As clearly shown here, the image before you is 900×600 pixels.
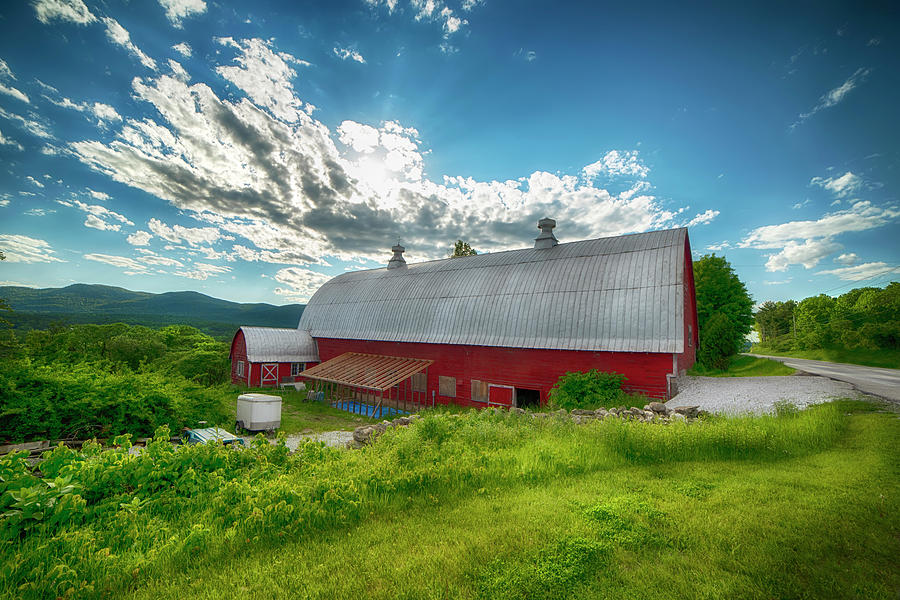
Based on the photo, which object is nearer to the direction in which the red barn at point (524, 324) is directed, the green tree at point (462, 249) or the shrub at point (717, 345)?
the shrub

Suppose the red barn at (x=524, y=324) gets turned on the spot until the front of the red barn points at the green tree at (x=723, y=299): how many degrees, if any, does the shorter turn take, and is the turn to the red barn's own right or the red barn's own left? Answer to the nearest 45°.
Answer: approximately 45° to the red barn's own left

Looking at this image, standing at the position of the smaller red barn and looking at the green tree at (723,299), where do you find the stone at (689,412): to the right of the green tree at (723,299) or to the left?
right

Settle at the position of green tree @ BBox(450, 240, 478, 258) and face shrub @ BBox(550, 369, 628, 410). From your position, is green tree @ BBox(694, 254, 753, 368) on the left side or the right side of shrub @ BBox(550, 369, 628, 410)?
left
